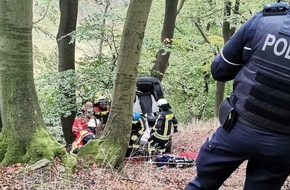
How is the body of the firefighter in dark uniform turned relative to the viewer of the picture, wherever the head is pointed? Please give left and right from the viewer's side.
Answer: facing away from the viewer and to the left of the viewer

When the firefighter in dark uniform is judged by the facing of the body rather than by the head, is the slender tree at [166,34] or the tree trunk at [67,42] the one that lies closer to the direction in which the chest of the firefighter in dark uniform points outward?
the tree trunk
